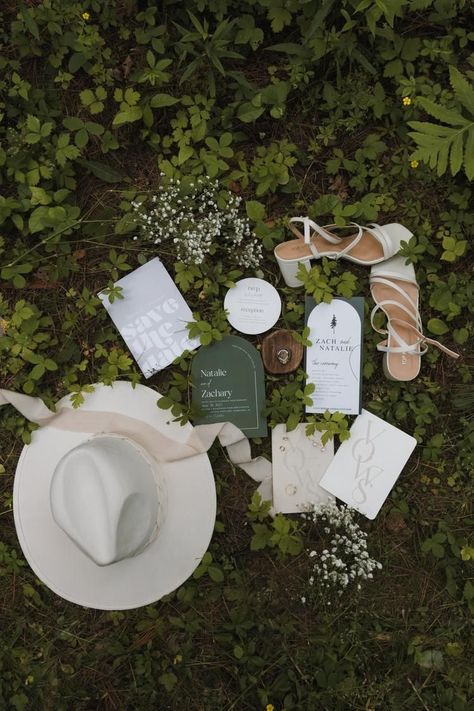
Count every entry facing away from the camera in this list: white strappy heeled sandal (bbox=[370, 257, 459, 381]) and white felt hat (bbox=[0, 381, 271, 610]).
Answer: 1
